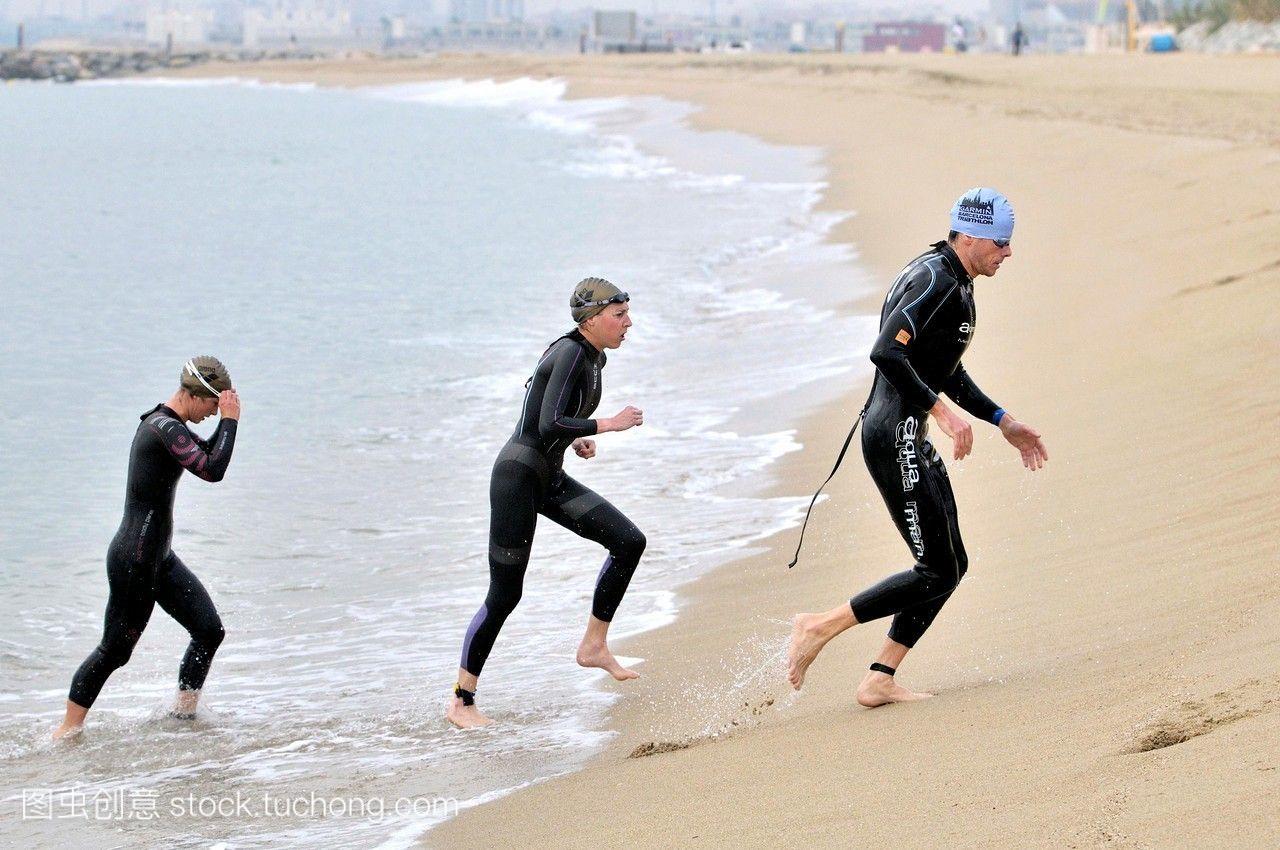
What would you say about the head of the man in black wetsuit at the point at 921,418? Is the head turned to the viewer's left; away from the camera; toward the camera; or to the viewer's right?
to the viewer's right

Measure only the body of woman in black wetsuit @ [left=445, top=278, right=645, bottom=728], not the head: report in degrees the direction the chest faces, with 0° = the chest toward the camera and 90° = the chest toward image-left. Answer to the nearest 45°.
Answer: approximately 270°

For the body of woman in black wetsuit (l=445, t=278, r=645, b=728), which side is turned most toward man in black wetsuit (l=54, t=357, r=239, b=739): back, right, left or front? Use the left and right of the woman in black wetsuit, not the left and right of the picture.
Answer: back

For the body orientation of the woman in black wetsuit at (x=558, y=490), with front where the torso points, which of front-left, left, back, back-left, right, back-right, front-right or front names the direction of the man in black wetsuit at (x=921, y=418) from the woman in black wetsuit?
front-right

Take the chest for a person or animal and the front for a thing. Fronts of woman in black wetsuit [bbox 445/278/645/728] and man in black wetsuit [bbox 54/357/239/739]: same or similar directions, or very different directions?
same or similar directions

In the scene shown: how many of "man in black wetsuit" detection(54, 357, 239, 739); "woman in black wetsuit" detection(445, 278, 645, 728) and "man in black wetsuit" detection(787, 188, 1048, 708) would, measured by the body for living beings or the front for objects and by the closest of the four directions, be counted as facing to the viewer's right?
3

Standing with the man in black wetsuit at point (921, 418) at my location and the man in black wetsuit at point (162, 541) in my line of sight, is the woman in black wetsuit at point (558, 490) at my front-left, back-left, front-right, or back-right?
front-right

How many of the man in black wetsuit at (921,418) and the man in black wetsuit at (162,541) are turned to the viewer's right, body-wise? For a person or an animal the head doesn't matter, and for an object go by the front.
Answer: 2

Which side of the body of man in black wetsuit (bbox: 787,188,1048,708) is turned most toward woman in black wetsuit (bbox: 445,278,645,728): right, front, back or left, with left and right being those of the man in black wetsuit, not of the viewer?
back

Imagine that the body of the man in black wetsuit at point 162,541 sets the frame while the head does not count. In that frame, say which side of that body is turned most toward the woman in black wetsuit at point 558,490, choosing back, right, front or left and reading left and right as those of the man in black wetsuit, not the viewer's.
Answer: front

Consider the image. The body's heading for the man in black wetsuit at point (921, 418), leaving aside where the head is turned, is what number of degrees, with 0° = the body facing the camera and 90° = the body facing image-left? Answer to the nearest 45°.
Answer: approximately 270°

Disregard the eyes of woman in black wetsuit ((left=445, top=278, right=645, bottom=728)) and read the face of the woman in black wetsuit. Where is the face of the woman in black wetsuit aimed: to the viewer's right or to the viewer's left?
to the viewer's right

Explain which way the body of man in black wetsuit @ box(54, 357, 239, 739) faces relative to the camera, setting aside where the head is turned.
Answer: to the viewer's right

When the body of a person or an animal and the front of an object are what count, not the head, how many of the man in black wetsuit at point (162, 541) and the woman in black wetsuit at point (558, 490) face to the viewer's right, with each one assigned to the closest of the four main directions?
2

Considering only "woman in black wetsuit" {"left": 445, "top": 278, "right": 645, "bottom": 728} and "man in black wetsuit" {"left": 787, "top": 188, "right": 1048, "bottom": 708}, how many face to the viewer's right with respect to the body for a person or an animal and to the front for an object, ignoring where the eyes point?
2
